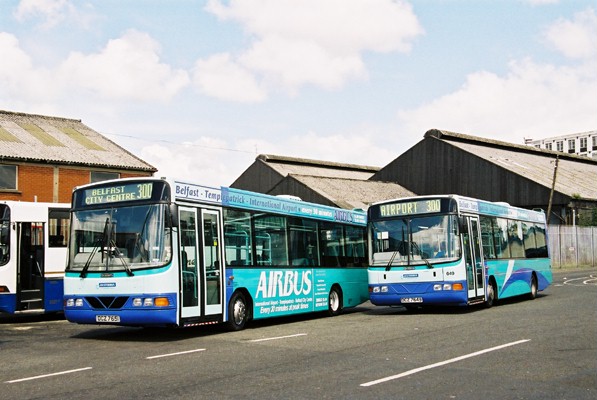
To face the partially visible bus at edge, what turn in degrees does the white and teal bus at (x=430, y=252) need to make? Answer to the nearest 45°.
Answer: approximately 45° to its right

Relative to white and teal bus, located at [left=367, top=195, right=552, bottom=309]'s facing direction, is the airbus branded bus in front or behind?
in front

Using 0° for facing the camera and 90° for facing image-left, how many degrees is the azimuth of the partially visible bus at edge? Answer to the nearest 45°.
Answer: approximately 45°

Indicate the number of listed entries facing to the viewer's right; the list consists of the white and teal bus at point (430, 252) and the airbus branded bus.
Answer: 0

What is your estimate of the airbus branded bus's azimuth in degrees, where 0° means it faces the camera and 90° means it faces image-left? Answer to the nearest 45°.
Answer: approximately 45°

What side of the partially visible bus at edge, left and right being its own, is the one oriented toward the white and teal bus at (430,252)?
back

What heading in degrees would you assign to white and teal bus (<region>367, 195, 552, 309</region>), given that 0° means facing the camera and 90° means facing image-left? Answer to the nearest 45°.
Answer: approximately 45°

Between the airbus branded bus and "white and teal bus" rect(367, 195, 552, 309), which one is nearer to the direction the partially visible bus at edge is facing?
the airbus branded bus

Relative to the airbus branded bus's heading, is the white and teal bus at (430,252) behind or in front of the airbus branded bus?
behind
